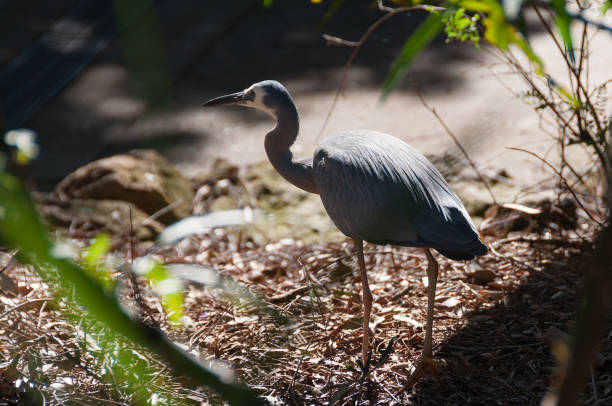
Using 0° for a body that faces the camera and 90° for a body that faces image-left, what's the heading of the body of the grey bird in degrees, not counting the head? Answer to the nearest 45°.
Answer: approximately 90°

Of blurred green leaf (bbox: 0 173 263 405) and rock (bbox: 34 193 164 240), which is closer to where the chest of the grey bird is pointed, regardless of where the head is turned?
the rock

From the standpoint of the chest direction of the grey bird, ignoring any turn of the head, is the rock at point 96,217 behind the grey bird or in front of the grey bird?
in front

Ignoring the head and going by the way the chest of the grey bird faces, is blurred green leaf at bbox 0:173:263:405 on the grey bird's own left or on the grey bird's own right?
on the grey bird's own left

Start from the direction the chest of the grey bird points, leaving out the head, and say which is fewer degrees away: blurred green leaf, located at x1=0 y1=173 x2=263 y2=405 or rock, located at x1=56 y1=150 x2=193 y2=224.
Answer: the rock

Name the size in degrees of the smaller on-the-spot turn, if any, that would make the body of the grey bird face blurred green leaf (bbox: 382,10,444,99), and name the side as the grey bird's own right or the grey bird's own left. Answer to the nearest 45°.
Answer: approximately 90° to the grey bird's own left

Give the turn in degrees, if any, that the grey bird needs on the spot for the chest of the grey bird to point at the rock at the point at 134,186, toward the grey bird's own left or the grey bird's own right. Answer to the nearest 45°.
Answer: approximately 45° to the grey bird's own right
